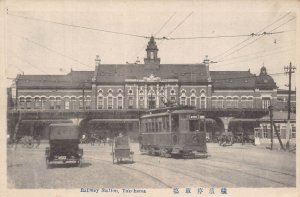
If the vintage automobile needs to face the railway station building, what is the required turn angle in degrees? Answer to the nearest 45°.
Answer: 0° — it already faces it

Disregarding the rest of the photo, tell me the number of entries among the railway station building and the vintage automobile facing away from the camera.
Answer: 1

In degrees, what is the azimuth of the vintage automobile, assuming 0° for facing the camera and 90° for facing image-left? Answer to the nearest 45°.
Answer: approximately 180°

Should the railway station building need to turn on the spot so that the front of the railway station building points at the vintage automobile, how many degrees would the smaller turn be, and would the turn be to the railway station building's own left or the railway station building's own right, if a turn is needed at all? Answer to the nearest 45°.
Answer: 0° — it already faces it

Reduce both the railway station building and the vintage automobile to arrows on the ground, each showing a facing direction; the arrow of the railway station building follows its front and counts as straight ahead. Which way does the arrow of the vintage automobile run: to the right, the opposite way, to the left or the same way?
the opposite way
